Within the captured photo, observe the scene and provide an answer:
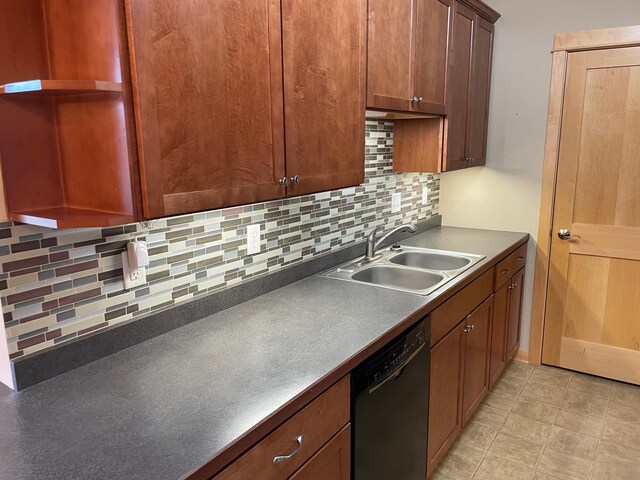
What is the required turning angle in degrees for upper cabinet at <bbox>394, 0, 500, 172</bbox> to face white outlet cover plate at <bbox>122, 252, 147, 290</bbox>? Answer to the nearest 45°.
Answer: approximately 90° to its right

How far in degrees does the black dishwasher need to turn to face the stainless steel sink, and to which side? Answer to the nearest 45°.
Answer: approximately 135° to its left

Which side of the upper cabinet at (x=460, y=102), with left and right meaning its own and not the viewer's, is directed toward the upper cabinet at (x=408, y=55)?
right

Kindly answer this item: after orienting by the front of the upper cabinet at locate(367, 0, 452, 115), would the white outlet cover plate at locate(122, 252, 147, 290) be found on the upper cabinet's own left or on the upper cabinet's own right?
on the upper cabinet's own right

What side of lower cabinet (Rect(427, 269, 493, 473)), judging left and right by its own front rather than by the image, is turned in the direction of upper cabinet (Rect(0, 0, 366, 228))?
right

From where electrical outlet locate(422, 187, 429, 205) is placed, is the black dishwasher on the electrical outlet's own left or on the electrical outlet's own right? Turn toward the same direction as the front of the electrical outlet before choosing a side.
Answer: on the electrical outlet's own right

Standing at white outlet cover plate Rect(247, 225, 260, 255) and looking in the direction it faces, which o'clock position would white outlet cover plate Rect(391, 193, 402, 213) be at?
white outlet cover plate Rect(391, 193, 402, 213) is roughly at 9 o'clock from white outlet cover plate Rect(247, 225, 260, 255).

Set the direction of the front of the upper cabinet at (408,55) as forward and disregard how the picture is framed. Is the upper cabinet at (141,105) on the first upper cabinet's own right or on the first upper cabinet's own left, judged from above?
on the first upper cabinet's own right

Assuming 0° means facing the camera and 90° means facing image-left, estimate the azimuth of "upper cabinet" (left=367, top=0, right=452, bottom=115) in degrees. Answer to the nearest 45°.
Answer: approximately 315°

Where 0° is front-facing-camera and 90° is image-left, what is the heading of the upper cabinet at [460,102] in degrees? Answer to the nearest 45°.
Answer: approximately 315°
